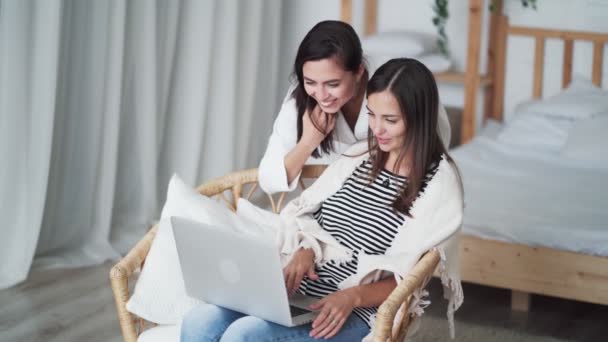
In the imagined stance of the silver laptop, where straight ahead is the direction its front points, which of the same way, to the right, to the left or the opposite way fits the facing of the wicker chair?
the opposite way

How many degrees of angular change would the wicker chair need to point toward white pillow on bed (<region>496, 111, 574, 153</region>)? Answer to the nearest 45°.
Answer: approximately 180°

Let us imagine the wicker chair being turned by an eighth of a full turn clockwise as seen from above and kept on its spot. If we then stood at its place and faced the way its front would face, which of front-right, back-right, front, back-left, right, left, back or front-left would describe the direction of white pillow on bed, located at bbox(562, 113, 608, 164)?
back-right

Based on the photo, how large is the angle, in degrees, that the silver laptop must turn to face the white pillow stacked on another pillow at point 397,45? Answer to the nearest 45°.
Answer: approximately 45° to its left

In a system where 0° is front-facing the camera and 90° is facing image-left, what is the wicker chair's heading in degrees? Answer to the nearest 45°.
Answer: approximately 45°

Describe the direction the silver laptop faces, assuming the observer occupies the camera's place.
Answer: facing away from the viewer and to the right of the viewer

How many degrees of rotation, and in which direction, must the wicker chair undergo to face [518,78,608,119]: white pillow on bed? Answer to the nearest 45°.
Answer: approximately 180°

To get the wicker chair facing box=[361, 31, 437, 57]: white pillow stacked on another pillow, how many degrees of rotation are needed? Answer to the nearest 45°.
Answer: approximately 135° to its right
